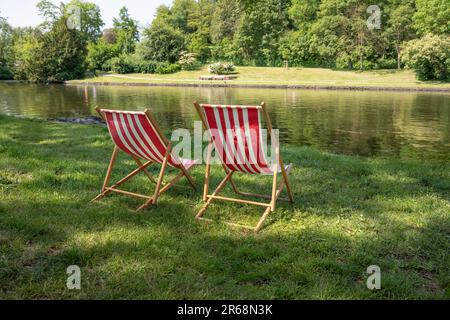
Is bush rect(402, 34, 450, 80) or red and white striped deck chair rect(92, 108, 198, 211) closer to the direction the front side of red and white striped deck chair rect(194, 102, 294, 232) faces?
the bush

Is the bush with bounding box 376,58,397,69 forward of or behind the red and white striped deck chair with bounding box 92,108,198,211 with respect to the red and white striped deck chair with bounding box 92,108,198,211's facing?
forward

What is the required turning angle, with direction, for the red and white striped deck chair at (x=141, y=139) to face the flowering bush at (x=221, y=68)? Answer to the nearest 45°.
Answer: approximately 45° to its left

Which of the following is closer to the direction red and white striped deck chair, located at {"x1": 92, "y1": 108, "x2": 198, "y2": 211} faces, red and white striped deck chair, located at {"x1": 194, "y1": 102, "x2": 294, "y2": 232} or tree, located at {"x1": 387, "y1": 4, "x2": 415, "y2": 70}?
the tree

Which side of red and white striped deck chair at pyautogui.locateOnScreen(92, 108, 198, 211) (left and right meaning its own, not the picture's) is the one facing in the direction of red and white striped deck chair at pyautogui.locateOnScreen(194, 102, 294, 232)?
right

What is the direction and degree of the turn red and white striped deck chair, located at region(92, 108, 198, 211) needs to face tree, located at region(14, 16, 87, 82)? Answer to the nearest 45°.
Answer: approximately 45° to its left

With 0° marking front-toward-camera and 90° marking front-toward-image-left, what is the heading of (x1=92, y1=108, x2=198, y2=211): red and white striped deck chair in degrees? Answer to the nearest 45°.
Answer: approximately 225°

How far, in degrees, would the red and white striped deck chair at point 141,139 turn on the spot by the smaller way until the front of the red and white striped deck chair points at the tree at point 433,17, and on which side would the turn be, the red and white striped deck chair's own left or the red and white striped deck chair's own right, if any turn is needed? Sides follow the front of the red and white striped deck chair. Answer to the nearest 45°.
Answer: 0° — it already faces it

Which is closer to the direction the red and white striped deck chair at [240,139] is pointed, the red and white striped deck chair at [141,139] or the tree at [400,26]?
the tree

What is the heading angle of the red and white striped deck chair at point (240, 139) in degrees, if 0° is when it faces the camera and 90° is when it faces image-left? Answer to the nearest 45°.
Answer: approximately 225°

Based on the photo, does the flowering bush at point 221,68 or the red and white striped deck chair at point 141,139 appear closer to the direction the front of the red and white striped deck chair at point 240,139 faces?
the flowering bush

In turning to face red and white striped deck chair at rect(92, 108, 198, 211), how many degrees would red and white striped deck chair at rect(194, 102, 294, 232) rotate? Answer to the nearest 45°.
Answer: approximately 135° to its left
